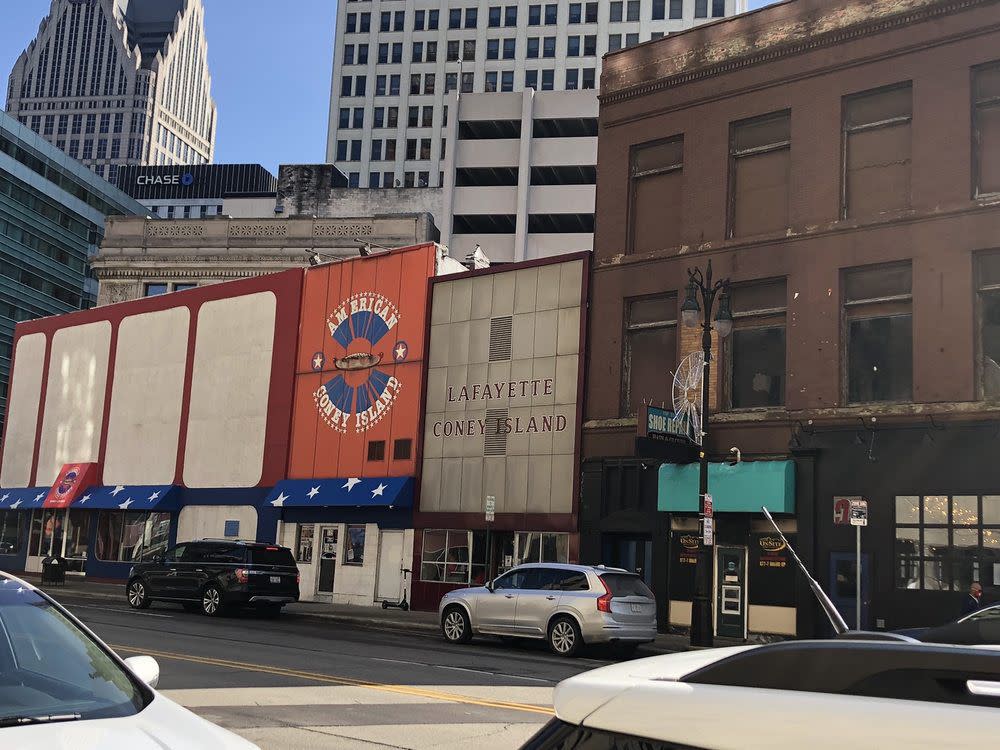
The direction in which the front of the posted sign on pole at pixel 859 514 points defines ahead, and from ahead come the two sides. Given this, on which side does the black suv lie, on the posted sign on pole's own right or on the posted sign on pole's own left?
on the posted sign on pole's own right

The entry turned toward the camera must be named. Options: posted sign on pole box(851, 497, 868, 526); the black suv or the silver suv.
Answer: the posted sign on pole

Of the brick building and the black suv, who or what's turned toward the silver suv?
the brick building

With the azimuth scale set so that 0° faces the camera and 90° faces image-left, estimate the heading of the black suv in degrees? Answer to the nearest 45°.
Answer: approximately 135°

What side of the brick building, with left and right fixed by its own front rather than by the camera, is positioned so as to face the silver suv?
front

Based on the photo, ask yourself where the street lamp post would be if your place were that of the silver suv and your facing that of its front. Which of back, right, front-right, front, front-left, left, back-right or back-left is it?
right

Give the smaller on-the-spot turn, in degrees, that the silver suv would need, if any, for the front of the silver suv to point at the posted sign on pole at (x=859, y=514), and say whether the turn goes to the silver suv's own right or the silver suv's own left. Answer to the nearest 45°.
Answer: approximately 135° to the silver suv's own right

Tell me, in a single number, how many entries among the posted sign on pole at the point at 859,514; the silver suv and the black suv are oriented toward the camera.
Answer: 1

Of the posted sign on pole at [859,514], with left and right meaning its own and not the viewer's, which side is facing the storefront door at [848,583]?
back

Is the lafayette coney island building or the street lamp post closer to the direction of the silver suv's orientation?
the lafayette coney island building

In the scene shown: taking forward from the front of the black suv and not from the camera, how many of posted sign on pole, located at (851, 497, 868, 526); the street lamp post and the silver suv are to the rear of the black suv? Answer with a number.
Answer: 3

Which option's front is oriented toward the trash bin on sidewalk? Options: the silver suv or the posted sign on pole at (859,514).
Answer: the silver suv

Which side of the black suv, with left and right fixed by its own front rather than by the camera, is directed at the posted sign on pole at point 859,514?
back

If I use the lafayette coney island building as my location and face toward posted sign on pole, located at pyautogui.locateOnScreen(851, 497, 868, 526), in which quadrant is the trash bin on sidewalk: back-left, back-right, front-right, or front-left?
back-right

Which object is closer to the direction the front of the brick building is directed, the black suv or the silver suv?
the silver suv

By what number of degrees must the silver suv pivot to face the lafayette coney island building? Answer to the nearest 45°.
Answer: approximately 45° to its right
